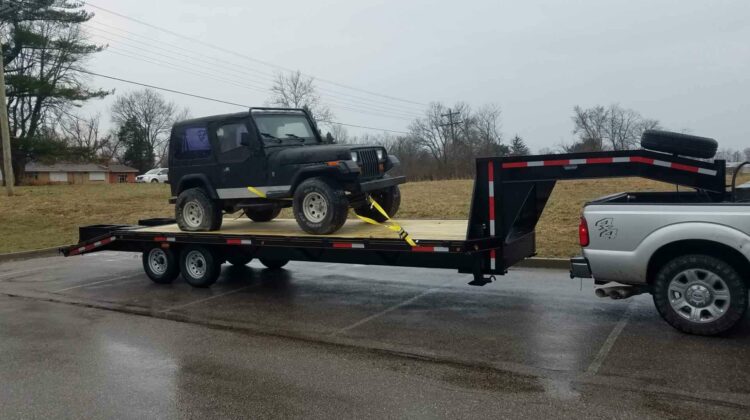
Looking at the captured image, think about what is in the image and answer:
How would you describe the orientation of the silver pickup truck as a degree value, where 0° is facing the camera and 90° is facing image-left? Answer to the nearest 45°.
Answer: approximately 270°

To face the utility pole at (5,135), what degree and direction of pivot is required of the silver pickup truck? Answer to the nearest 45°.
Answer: approximately 180°

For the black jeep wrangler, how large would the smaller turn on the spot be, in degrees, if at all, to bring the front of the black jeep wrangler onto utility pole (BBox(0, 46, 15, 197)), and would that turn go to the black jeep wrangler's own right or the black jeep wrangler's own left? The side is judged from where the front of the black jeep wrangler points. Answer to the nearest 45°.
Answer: approximately 180°

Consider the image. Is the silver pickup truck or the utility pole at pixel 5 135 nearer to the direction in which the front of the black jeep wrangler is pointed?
the silver pickup truck

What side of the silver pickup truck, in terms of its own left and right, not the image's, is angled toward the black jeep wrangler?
back

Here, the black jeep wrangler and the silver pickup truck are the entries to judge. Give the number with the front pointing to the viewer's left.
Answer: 0

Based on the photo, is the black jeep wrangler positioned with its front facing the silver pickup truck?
yes
